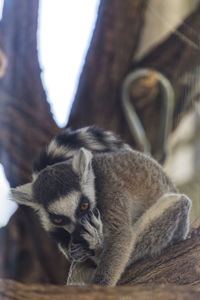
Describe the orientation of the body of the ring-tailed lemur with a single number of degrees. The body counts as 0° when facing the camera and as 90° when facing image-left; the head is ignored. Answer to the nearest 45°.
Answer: approximately 45°

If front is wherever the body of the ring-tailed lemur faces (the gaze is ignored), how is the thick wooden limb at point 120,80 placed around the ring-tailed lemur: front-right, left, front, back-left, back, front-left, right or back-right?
back-right
